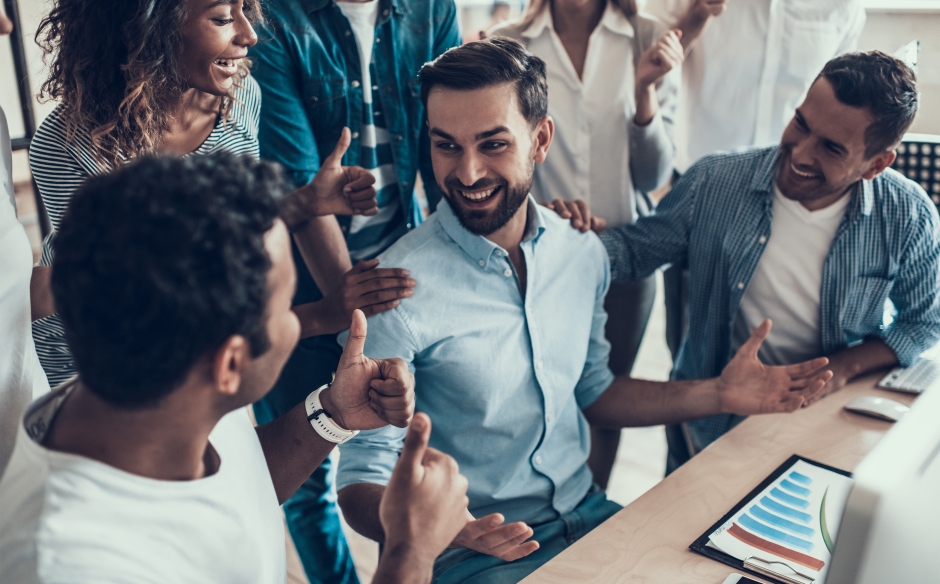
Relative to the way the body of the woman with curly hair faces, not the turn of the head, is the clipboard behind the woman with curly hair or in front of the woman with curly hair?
in front

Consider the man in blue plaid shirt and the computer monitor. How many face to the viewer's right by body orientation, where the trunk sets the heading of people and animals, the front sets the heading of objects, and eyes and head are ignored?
0

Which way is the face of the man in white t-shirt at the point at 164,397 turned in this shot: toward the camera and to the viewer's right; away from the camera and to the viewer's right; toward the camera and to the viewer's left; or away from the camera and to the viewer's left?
away from the camera and to the viewer's right

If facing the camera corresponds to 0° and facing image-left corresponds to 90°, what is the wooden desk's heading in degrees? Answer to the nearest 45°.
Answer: approximately 135°

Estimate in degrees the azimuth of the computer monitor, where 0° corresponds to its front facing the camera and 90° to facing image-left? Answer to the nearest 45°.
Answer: approximately 135°

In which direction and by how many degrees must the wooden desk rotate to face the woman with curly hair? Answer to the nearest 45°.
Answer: approximately 45° to its left

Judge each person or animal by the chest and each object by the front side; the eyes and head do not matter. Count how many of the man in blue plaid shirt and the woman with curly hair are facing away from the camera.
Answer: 0

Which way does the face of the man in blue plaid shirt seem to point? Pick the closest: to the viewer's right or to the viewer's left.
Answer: to the viewer's left

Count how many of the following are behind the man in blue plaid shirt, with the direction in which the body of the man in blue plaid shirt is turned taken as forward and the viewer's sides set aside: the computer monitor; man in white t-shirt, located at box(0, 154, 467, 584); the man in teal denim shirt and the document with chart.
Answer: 0

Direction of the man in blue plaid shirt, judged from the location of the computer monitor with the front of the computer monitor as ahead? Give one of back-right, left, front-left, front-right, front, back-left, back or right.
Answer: front-right

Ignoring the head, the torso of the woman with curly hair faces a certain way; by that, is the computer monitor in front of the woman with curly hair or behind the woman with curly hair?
in front

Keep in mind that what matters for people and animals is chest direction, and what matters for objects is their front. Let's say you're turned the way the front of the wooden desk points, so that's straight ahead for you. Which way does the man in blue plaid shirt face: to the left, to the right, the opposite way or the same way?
to the left

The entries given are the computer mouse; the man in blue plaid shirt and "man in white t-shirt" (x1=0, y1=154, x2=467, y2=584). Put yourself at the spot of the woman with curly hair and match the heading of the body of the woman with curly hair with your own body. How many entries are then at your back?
0

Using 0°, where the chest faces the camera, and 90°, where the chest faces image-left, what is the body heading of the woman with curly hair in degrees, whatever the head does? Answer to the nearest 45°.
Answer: approximately 315°
